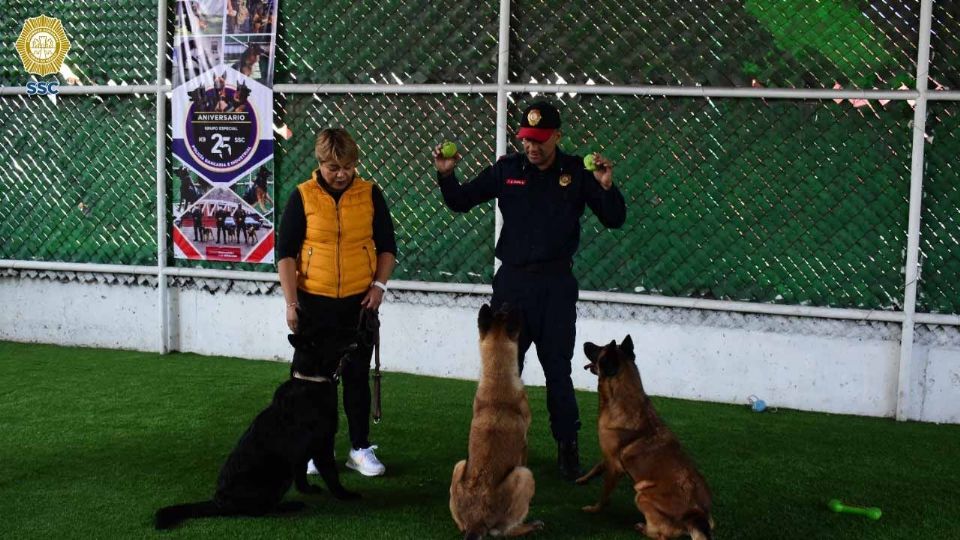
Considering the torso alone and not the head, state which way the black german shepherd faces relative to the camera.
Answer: to the viewer's right

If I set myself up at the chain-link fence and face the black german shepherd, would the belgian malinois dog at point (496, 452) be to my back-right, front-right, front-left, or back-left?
front-left

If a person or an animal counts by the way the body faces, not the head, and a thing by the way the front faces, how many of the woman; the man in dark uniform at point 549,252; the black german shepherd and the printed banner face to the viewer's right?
1

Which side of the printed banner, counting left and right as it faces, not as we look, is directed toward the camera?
front

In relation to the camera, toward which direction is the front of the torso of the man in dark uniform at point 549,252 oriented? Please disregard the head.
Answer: toward the camera

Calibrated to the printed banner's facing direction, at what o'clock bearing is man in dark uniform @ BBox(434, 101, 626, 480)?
The man in dark uniform is roughly at 11 o'clock from the printed banner.

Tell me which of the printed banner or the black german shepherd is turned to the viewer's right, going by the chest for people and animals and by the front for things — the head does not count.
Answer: the black german shepherd

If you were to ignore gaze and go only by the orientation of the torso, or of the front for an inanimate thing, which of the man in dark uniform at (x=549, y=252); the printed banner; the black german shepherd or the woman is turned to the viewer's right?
the black german shepherd

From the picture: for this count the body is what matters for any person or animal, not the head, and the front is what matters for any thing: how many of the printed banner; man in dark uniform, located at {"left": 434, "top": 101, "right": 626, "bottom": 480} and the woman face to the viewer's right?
0

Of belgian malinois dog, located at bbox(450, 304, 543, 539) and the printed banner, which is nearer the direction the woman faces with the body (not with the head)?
the belgian malinois dog

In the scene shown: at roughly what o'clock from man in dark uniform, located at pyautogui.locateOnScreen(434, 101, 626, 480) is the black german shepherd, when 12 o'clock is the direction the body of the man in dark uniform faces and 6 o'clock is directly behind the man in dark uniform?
The black german shepherd is roughly at 2 o'clock from the man in dark uniform.

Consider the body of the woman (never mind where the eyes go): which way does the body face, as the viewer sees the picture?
toward the camera

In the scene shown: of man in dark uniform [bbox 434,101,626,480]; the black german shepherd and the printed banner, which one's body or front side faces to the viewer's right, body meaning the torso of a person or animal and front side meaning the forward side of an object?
the black german shepherd

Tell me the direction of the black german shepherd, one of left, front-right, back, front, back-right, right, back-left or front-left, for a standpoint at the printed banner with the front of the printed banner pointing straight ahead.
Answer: front

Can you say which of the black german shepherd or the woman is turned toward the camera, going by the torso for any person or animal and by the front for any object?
the woman

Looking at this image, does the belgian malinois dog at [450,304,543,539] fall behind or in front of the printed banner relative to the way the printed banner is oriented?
in front
